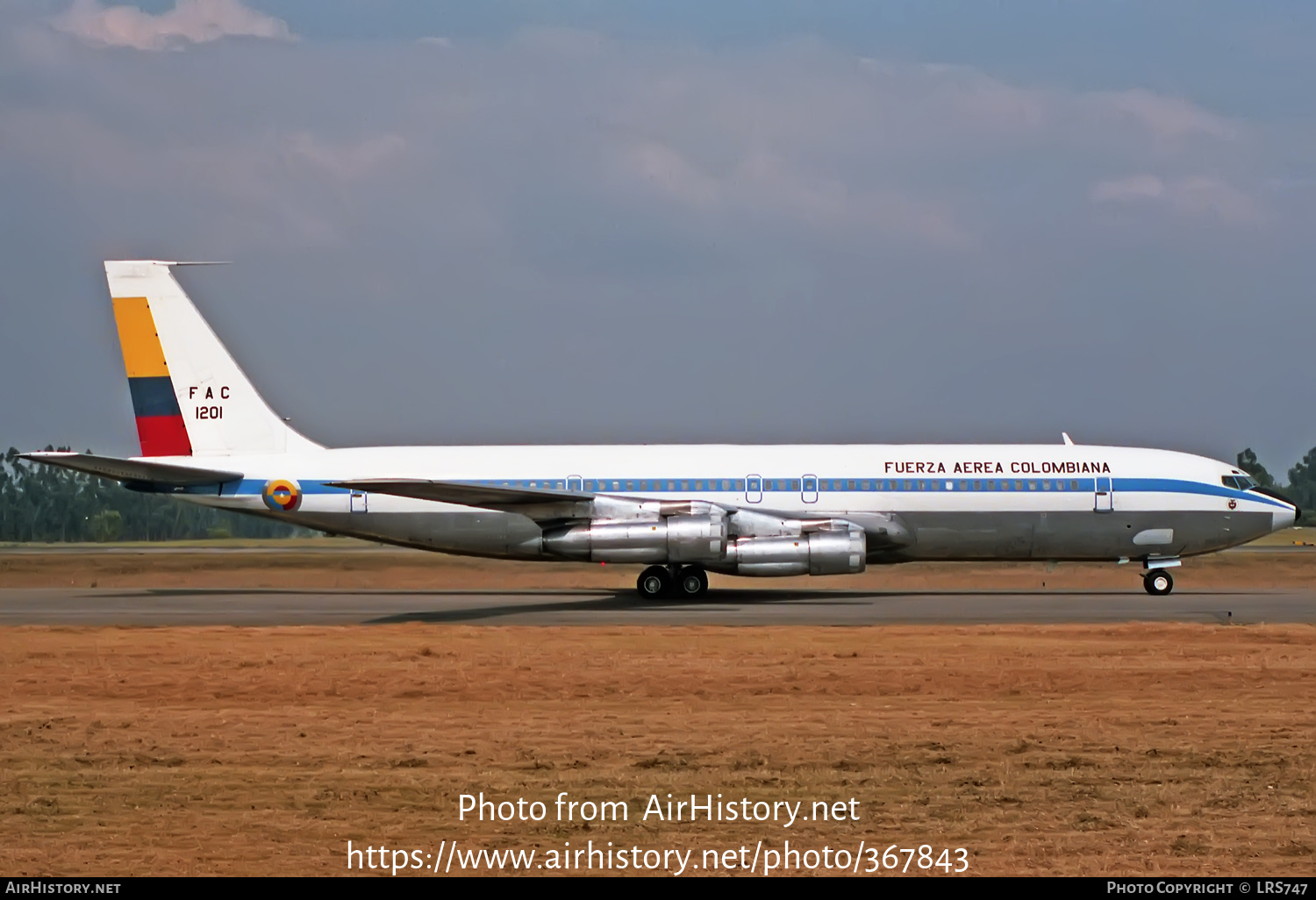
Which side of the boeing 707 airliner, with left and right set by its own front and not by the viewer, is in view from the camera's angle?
right
